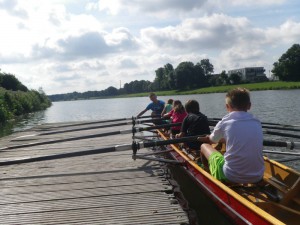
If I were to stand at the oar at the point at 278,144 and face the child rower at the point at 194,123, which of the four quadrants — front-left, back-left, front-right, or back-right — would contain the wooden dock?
front-left

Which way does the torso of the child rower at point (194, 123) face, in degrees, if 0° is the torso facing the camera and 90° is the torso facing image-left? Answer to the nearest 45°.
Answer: approximately 135°

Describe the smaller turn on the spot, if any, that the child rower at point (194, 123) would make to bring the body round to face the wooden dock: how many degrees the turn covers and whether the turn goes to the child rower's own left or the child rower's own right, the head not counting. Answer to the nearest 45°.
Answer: approximately 90° to the child rower's own left

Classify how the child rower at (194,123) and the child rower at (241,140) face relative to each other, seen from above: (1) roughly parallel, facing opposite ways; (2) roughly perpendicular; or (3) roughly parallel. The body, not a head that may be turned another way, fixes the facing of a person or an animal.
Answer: roughly parallel

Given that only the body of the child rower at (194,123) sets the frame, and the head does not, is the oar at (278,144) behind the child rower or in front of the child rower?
behind

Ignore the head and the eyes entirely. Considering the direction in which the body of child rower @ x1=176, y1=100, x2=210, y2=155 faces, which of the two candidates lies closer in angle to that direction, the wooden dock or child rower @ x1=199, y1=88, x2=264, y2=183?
the wooden dock

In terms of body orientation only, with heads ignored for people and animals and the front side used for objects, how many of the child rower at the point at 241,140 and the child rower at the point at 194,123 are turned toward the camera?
0

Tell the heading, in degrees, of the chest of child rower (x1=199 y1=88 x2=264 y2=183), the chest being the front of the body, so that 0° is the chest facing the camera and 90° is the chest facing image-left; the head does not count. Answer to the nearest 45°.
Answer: approximately 135°
